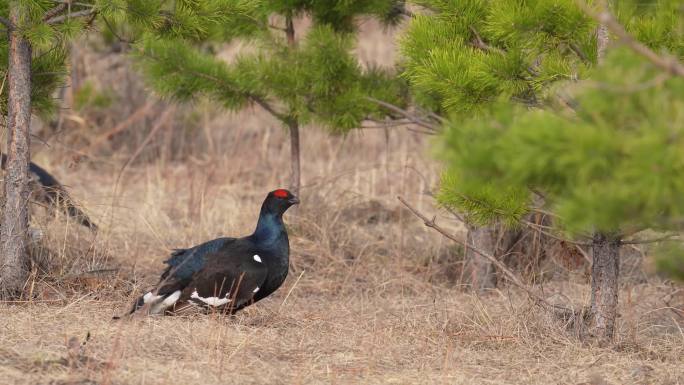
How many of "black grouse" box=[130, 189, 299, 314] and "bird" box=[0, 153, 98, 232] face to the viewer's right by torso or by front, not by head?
1

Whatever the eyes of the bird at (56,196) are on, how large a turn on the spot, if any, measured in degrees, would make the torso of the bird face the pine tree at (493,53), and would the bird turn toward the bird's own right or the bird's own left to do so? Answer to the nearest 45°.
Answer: approximately 135° to the bird's own left

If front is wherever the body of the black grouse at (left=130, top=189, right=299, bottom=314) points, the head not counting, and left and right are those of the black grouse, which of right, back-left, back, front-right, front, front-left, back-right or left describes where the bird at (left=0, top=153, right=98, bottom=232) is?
back-left

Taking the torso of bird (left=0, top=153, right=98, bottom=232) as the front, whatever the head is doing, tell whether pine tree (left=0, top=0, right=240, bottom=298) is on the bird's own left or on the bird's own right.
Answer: on the bird's own left

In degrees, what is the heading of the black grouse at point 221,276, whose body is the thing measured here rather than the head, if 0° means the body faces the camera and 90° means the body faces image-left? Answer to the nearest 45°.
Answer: approximately 270°

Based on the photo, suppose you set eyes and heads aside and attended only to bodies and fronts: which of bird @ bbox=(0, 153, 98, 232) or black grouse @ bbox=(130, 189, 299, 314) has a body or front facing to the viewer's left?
the bird

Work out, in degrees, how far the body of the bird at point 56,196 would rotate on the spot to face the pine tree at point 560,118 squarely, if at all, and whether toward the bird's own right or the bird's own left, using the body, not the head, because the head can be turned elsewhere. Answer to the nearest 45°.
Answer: approximately 135° to the bird's own left

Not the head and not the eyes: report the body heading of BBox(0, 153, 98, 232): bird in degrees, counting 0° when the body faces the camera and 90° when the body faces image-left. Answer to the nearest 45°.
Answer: approximately 90°

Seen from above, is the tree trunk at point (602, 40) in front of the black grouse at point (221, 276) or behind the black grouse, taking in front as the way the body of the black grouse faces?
in front

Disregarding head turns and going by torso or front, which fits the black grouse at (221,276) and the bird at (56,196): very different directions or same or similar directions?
very different directions
